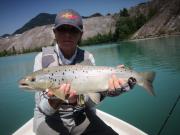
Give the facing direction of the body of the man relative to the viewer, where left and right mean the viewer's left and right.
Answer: facing the viewer

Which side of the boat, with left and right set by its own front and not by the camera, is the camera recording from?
back
